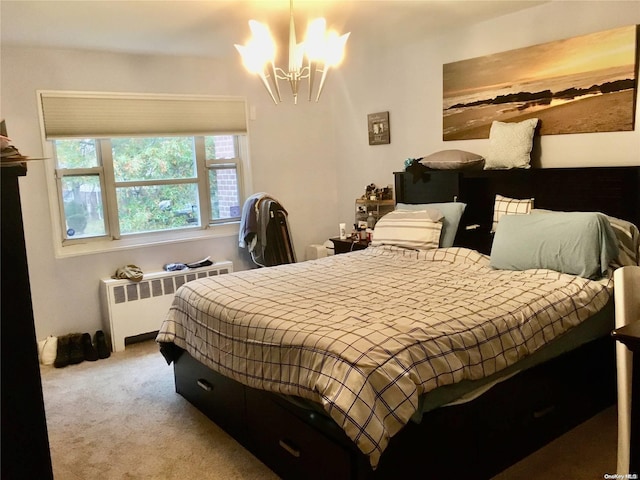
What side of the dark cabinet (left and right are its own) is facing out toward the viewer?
right

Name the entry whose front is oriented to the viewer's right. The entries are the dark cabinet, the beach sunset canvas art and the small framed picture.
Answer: the dark cabinet

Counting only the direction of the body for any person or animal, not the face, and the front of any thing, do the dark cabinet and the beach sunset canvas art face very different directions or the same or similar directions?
very different directions

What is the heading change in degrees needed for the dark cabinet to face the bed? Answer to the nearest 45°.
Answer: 0° — it already faces it

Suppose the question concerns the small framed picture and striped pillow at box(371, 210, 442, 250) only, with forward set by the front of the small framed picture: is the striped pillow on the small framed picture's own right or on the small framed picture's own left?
on the small framed picture's own left

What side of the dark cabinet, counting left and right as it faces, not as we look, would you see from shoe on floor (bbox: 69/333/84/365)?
left

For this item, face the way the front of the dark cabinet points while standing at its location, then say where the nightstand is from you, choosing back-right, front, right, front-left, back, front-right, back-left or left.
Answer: front-left

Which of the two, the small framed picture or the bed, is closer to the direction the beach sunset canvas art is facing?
the bed

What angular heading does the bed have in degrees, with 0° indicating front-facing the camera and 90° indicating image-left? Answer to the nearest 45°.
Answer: approximately 45°

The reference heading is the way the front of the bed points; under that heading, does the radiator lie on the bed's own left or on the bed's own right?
on the bed's own right

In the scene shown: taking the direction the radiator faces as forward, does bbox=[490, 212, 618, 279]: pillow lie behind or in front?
in front

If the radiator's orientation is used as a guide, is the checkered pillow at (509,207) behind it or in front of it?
in front
